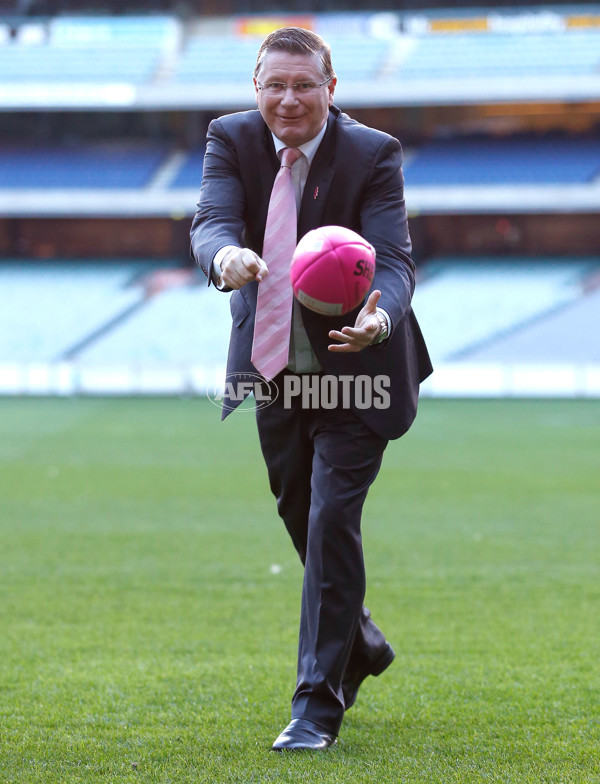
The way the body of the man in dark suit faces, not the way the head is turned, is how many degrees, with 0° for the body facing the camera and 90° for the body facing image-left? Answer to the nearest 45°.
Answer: approximately 0°
